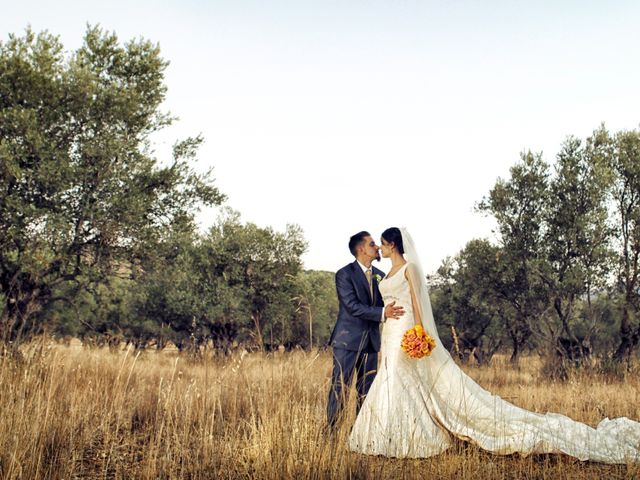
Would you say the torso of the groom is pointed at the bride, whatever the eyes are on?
yes

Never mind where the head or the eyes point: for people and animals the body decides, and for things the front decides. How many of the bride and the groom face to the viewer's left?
1

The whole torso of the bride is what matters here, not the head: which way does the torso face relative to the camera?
to the viewer's left

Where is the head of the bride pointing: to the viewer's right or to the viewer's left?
to the viewer's left

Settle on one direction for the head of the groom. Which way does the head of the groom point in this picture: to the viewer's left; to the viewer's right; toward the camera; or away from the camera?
to the viewer's right

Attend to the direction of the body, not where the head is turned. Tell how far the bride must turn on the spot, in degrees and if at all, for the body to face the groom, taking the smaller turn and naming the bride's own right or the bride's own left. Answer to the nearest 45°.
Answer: approximately 45° to the bride's own right
